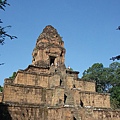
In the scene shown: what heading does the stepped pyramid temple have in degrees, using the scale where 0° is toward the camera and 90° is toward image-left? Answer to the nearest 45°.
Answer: approximately 315°

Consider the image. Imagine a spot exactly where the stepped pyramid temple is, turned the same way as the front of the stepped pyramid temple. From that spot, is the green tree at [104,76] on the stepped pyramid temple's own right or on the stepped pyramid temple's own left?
on the stepped pyramid temple's own left
